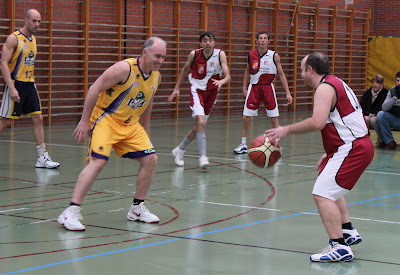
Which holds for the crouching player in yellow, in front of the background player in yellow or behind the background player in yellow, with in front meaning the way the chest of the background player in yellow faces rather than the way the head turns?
in front

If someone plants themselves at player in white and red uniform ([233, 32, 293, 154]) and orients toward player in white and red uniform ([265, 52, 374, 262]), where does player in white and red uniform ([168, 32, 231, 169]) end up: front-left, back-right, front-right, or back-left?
front-right

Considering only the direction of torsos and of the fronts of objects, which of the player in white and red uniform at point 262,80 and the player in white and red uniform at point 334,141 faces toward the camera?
the player in white and red uniform at point 262,80

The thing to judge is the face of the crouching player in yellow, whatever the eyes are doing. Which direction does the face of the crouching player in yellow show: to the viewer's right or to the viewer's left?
to the viewer's right

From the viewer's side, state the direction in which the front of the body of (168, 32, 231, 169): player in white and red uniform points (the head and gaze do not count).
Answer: toward the camera

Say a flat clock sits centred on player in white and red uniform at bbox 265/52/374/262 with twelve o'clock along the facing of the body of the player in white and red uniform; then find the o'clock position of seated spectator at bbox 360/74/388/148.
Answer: The seated spectator is roughly at 3 o'clock from the player in white and red uniform.

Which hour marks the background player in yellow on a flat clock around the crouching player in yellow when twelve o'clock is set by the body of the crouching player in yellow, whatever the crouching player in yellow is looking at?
The background player in yellow is roughly at 7 o'clock from the crouching player in yellow.

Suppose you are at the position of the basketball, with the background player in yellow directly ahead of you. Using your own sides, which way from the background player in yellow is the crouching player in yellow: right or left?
left

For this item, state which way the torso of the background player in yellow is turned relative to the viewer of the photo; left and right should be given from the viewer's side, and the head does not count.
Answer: facing the viewer and to the right of the viewer

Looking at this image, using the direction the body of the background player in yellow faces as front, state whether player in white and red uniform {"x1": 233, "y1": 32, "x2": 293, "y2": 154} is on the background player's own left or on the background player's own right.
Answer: on the background player's own left

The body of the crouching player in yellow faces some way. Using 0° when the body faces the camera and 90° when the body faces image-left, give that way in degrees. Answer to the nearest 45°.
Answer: approximately 315°

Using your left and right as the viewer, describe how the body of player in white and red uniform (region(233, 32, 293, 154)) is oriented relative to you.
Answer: facing the viewer

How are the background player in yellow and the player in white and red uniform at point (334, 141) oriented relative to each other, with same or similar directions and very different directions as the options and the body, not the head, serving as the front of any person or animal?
very different directions

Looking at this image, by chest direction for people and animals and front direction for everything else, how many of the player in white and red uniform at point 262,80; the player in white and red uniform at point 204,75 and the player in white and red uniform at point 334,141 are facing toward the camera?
2

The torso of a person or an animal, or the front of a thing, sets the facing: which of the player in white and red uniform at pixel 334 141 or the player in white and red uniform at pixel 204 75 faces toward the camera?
the player in white and red uniform at pixel 204 75

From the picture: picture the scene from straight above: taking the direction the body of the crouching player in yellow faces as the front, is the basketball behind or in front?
in front
